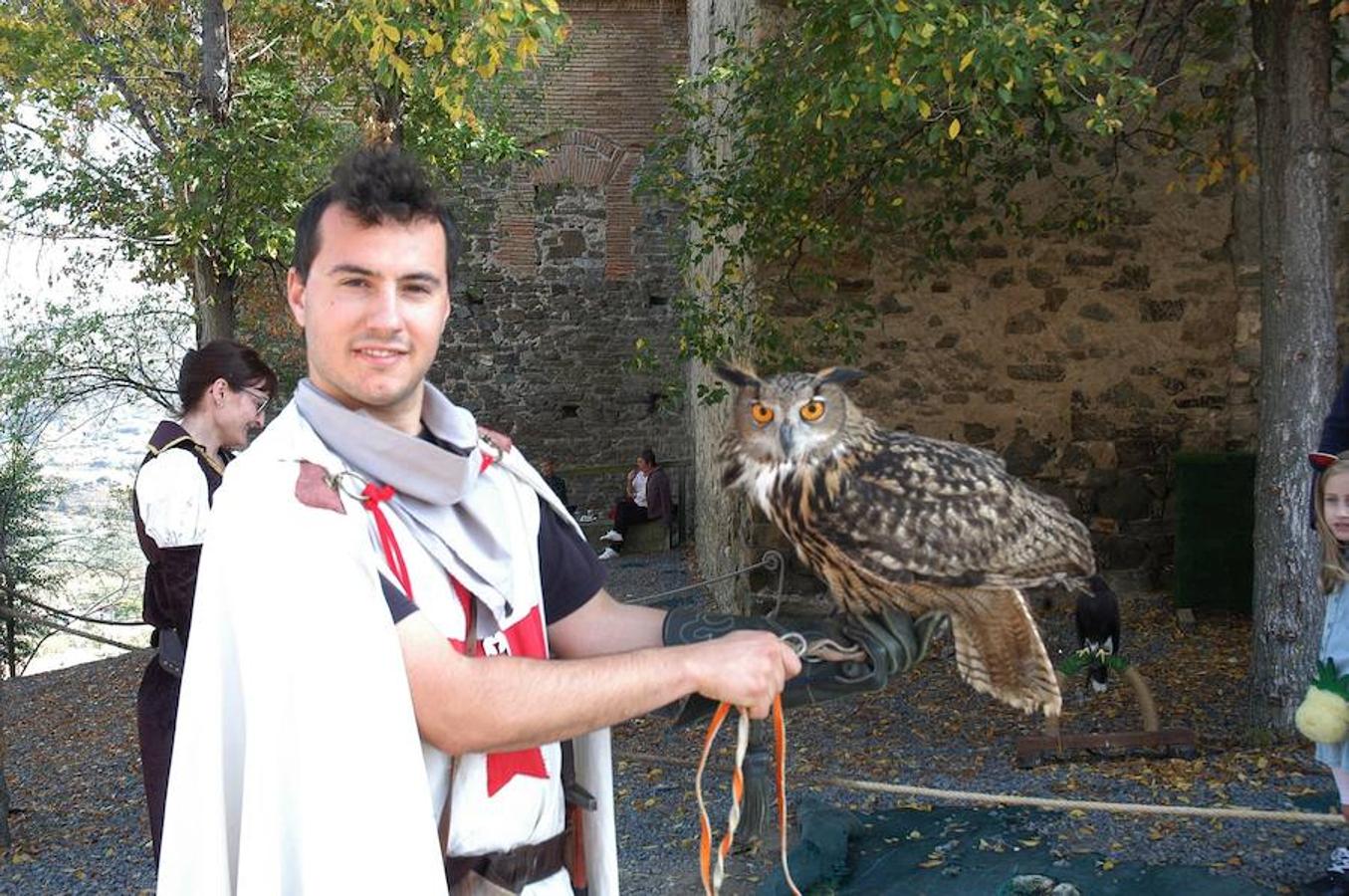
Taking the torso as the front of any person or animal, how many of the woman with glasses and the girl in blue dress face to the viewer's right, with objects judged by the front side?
1

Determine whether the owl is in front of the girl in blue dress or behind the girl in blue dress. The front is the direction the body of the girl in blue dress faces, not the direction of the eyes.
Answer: in front

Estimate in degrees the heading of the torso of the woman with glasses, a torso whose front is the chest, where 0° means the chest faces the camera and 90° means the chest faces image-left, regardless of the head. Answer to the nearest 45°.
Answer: approximately 270°

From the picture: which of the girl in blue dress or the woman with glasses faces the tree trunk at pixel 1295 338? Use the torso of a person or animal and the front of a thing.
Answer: the woman with glasses

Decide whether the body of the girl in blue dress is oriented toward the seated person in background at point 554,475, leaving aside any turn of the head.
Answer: no

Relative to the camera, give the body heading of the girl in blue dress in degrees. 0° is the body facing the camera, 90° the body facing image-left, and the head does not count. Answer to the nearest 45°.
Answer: approximately 45°

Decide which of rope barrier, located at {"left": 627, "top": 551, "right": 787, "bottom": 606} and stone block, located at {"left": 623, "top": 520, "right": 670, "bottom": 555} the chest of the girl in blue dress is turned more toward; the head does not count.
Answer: the rope barrier

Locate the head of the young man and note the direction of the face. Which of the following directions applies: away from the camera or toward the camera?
toward the camera

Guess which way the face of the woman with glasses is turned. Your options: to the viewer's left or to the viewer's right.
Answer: to the viewer's right

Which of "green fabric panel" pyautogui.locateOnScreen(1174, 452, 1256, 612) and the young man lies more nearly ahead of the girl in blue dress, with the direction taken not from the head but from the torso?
the young man
